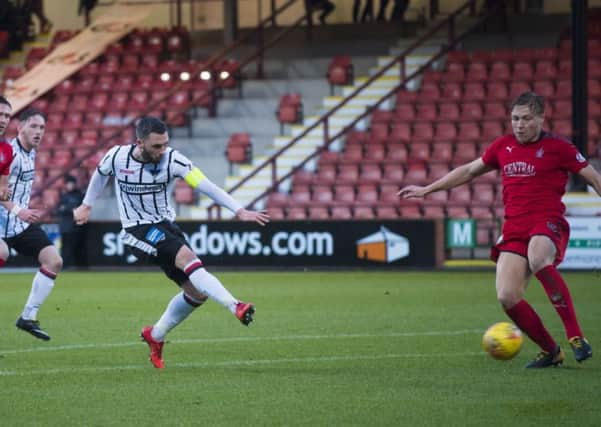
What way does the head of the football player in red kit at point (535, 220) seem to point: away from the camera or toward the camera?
toward the camera

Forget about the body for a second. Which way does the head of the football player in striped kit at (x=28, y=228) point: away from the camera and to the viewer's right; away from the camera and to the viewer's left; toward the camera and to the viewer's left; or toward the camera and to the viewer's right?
toward the camera and to the viewer's right

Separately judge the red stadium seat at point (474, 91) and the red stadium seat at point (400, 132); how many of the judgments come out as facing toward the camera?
2

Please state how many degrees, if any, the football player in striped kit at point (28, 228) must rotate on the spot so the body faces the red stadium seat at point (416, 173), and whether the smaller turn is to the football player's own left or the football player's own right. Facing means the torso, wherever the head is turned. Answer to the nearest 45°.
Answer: approximately 90° to the football player's own left

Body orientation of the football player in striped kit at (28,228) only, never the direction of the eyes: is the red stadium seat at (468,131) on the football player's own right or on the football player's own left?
on the football player's own left

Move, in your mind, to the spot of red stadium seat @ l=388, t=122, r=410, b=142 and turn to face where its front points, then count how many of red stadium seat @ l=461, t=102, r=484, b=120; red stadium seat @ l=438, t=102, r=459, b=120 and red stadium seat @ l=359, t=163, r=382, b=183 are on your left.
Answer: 2

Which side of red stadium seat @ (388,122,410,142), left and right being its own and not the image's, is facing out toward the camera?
front

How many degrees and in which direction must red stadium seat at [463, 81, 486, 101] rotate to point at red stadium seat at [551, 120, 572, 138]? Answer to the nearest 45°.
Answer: approximately 45° to its left

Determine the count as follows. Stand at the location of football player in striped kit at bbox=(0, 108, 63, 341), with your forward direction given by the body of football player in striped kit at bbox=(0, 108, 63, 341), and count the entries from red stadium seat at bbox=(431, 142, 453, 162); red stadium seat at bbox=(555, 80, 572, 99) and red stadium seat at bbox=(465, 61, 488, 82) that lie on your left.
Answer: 3

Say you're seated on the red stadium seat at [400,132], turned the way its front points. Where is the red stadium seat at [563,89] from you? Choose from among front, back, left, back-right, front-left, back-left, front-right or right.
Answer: left

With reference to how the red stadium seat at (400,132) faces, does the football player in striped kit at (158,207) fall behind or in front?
in front

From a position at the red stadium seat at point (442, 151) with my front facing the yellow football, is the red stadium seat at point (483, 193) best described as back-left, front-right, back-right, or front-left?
front-left

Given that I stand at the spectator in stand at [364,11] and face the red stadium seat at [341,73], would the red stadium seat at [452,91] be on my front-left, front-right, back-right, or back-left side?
front-left

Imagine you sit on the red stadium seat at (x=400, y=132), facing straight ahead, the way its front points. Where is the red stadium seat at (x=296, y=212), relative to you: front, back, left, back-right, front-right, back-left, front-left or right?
front-right

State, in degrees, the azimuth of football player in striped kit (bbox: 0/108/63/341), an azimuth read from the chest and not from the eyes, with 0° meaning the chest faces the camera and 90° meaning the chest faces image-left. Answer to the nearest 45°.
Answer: approximately 315°

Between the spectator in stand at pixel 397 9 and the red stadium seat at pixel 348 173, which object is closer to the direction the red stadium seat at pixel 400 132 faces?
the red stadium seat

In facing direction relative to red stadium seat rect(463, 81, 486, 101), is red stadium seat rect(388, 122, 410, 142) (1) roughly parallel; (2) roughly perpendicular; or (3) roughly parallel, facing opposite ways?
roughly parallel

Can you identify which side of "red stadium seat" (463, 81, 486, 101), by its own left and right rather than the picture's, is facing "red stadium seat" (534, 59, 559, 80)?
left

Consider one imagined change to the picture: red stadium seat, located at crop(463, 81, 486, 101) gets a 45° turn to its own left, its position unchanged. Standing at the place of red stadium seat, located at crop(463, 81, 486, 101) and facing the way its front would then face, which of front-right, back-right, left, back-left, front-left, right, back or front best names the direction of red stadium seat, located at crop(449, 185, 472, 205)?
front-right

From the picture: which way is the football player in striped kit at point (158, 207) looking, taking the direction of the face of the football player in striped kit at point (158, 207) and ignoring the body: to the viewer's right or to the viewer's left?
to the viewer's right

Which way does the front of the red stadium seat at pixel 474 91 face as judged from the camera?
facing the viewer
